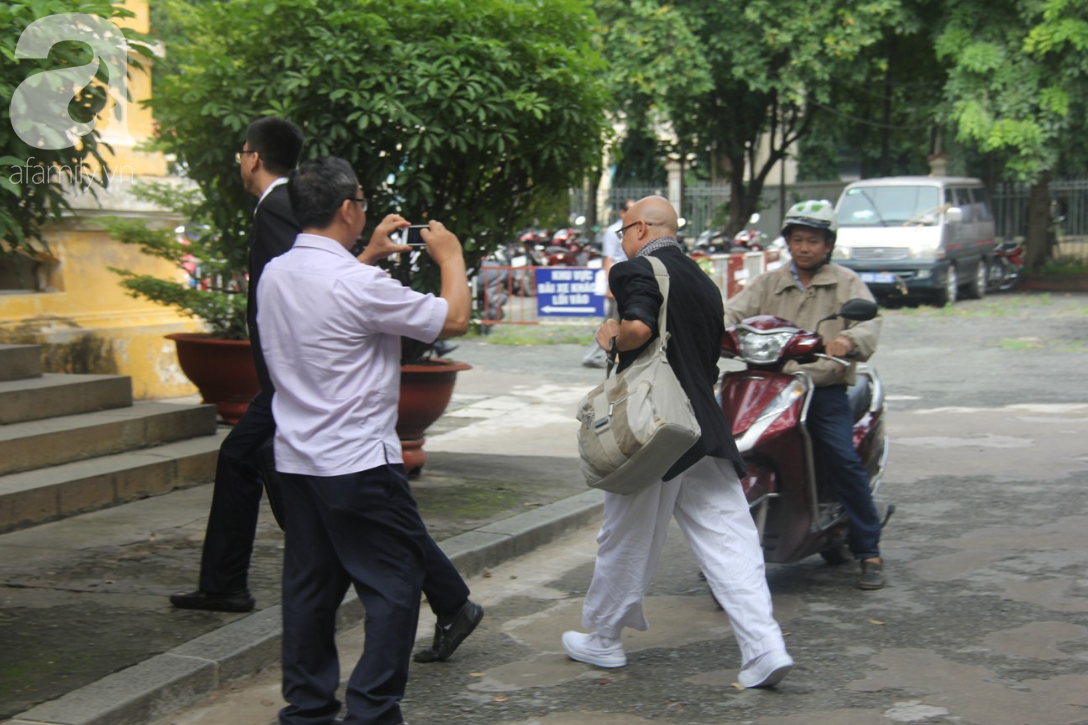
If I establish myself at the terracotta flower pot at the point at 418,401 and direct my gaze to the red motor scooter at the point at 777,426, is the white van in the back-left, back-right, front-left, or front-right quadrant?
back-left

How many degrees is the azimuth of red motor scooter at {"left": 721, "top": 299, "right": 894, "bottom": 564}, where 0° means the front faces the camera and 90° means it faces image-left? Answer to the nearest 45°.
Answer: approximately 45°

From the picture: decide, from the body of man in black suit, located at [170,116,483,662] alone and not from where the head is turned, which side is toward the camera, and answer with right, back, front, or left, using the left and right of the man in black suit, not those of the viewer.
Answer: left

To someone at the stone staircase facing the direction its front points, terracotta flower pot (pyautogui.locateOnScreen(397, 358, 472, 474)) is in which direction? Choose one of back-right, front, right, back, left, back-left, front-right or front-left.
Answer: front-left

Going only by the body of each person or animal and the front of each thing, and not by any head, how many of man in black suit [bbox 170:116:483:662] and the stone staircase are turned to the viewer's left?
1

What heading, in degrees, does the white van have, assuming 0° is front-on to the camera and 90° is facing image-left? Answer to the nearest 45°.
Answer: approximately 45°

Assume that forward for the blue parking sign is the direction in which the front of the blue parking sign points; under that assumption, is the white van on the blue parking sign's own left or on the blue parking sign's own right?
on the blue parking sign's own left

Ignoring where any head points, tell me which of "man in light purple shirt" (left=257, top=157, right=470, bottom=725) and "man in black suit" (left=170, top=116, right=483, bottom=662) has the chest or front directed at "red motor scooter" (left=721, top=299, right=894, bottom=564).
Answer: the man in light purple shirt

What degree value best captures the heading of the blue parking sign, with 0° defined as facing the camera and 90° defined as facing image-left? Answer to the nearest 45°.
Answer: approximately 0°
